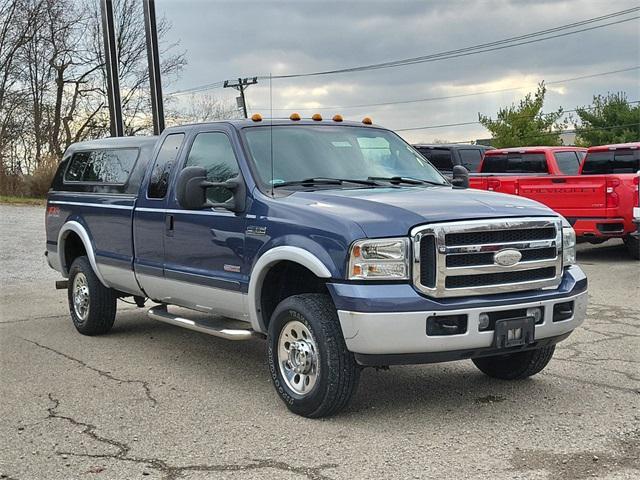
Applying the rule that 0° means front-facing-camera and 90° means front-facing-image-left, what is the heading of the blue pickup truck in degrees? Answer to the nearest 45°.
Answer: approximately 315°

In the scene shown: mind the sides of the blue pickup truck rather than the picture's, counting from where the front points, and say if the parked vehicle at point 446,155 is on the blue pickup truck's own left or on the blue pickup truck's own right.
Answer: on the blue pickup truck's own left

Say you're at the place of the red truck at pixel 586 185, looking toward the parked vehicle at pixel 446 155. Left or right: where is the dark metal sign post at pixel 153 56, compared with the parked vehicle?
left

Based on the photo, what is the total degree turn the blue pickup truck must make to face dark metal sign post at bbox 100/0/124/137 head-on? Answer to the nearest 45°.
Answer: approximately 135° to its left

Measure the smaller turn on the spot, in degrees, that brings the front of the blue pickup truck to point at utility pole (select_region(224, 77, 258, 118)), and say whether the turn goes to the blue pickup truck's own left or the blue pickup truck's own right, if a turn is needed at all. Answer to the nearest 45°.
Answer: approximately 135° to the blue pickup truck's own left

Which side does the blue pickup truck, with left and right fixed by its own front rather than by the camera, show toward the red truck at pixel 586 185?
left

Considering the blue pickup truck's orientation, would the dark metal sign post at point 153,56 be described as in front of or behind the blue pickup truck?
behind
